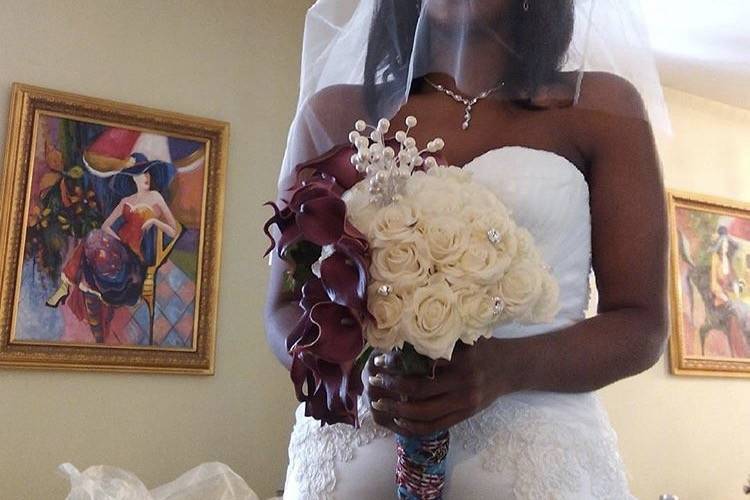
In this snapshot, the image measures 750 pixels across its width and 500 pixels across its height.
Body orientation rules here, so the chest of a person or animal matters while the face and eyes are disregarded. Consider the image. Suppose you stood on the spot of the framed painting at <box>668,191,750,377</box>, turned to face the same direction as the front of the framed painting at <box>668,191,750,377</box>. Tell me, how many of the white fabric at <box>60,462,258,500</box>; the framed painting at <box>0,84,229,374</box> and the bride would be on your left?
0

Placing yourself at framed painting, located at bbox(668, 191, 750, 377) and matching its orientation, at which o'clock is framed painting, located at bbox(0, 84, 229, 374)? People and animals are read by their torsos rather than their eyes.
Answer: framed painting, located at bbox(0, 84, 229, 374) is roughly at 3 o'clock from framed painting, located at bbox(668, 191, 750, 377).

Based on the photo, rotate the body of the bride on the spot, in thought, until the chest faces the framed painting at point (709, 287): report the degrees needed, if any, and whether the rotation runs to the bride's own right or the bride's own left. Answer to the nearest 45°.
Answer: approximately 180°

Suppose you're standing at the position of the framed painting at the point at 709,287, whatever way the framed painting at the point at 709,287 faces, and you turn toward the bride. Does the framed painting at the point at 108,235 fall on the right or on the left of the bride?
right

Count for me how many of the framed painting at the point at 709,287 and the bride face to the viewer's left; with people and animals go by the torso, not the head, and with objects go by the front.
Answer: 0

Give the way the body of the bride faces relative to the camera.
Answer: toward the camera

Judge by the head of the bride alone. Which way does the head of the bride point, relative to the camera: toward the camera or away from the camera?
toward the camera

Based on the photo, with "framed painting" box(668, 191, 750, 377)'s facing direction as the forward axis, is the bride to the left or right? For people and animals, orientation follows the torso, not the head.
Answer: on its right

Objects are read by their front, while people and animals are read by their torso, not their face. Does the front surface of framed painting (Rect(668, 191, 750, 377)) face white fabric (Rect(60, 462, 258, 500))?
no

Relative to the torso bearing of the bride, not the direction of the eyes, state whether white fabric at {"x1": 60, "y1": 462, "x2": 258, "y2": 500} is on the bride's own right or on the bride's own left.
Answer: on the bride's own right

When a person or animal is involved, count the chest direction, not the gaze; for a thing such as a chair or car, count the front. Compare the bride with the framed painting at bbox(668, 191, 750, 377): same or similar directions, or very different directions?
same or similar directions

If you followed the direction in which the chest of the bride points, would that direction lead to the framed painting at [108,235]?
no
